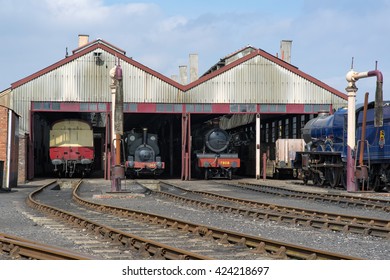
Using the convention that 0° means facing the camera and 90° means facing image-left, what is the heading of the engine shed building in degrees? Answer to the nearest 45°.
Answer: approximately 0°

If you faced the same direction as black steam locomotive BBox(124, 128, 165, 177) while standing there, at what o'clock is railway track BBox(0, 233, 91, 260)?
The railway track is roughly at 12 o'clock from the black steam locomotive.

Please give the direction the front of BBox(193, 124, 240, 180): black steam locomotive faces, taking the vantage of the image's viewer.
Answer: facing the viewer

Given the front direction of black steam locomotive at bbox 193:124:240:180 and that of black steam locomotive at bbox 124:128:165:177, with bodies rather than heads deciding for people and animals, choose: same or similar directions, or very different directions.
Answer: same or similar directions

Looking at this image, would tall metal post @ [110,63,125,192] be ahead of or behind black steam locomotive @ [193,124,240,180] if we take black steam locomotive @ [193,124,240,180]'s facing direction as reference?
ahead

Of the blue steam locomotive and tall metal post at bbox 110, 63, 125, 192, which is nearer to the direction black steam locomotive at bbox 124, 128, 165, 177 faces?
the tall metal post

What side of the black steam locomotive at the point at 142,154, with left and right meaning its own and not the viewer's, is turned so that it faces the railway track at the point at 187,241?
front

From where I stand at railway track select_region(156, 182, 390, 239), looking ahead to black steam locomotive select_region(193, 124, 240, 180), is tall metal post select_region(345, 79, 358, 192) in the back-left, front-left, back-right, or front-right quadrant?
front-right

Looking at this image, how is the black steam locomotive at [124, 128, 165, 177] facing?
toward the camera

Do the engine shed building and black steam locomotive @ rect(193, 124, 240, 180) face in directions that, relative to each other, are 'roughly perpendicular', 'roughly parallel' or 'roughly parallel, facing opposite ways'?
roughly parallel

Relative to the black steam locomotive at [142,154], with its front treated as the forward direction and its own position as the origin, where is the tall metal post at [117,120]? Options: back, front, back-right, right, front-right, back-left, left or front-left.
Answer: front

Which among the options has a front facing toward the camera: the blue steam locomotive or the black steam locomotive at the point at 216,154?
the black steam locomotive

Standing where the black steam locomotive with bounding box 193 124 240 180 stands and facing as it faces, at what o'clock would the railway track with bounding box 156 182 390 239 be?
The railway track is roughly at 12 o'clock from the black steam locomotive.
